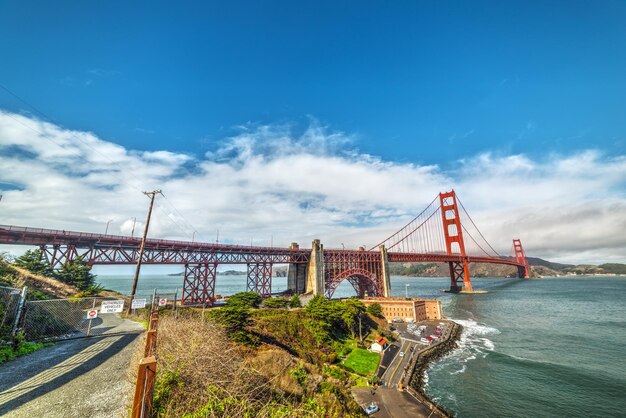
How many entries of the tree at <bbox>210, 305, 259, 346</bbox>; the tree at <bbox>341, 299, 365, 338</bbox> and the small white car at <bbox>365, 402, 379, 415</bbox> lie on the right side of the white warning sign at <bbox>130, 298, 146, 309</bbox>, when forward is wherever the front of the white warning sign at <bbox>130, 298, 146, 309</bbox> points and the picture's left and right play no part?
0

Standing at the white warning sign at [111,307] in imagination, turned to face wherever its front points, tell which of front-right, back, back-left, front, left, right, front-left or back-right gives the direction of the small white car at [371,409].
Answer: left

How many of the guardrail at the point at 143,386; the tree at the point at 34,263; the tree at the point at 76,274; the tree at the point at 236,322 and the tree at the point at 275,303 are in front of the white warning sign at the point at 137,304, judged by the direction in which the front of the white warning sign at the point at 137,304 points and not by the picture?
1

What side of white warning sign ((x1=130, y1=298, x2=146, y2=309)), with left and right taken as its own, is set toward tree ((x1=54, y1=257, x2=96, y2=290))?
back

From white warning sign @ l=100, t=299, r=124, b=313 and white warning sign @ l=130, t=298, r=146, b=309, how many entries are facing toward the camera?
2

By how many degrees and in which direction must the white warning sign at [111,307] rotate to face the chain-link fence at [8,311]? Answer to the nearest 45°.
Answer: approximately 90° to its right

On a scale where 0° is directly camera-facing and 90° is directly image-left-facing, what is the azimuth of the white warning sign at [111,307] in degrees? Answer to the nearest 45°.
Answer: approximately 0°

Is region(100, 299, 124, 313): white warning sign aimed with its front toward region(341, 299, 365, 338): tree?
no

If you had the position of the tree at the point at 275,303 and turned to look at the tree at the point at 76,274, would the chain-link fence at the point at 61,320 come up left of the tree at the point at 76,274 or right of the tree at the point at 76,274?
left

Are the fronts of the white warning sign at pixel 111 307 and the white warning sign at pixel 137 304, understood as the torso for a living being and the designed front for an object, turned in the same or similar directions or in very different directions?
same or similar directions

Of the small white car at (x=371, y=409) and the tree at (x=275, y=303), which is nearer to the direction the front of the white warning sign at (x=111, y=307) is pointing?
the small white car

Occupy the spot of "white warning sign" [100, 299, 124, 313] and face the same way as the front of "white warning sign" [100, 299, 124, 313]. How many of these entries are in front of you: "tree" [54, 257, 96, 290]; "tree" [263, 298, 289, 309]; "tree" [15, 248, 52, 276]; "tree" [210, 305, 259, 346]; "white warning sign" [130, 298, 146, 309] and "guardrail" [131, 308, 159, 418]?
1

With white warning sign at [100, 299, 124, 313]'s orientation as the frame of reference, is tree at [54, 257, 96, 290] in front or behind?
behind

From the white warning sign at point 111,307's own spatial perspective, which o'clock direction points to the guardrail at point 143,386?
The guardrail is roughly at 12 o'clock from the white warning sign.

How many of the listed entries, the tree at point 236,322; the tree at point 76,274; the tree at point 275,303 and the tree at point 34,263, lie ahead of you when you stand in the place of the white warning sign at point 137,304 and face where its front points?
0

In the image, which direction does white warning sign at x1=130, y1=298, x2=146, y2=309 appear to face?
toward the camera

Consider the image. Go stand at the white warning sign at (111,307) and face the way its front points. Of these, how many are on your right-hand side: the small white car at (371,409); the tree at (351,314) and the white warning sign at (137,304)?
0
